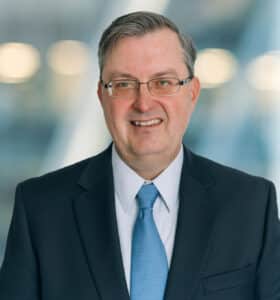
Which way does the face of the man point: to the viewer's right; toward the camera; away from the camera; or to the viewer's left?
toward the camera

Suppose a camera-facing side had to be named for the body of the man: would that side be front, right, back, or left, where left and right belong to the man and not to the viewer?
front
